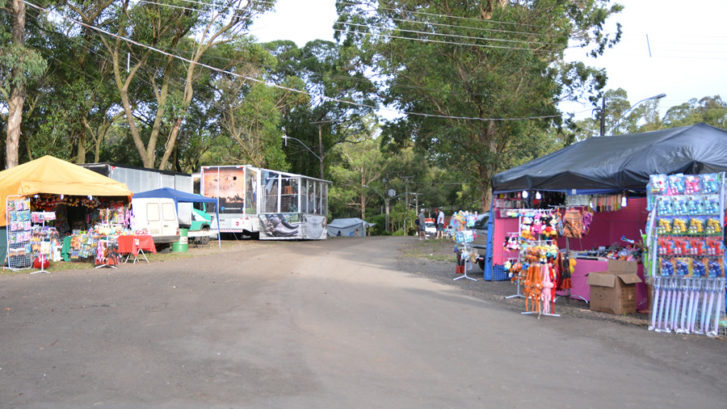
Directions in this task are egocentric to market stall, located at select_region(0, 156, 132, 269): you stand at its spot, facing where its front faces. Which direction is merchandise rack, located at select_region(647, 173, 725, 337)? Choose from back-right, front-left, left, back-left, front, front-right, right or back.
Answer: front

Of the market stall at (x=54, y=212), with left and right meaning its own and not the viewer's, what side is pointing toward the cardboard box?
front

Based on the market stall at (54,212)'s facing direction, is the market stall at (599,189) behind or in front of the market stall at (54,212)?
in front

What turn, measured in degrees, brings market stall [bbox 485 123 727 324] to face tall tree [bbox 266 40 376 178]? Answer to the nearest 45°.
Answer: approximately 90° to its right

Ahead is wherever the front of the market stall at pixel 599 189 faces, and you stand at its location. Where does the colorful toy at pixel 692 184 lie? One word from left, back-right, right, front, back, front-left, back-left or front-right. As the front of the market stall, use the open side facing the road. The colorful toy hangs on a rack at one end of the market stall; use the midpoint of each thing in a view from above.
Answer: left

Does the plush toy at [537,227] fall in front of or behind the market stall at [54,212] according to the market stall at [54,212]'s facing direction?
in front

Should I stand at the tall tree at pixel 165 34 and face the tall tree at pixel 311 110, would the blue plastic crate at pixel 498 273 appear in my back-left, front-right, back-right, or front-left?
back-right

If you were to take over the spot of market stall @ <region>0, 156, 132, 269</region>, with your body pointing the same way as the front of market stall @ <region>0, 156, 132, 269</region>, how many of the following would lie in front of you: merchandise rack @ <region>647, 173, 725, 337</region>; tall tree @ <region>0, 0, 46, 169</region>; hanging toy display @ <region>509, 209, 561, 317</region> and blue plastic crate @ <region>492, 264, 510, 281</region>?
3

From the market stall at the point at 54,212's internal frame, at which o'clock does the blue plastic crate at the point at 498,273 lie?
The blue plastic crate is roughly at 12 o'clock from the market stall.

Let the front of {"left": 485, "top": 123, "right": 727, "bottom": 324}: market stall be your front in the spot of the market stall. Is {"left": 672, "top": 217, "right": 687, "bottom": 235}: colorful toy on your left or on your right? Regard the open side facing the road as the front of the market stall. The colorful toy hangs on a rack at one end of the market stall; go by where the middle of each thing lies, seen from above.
on your left

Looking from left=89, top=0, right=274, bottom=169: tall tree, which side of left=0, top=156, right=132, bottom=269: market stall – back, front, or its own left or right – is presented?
back

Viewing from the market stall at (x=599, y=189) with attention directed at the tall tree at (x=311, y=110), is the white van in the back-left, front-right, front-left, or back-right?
front-left

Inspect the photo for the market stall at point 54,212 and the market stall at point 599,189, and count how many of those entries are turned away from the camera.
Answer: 0

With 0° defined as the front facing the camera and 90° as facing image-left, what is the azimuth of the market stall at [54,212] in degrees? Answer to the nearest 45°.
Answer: approximately 315°

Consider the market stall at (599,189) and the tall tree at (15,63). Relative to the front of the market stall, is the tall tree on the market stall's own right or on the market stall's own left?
on the market stall's own right

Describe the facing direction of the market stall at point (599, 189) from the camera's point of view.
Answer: facing the viewer and to the left of the viewer

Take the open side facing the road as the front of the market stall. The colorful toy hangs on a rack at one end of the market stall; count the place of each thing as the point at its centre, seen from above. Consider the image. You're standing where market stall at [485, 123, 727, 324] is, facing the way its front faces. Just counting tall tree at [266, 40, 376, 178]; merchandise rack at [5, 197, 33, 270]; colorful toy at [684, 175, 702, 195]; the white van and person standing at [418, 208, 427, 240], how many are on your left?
1

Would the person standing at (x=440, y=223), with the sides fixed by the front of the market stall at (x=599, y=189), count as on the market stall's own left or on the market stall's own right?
on the market stall's own right

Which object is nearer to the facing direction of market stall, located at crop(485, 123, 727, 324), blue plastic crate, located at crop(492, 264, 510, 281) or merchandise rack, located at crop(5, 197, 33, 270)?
the merchandise rack

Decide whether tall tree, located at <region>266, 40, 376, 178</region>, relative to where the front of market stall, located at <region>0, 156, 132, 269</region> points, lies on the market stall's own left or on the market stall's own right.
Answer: on the market stall's own left
